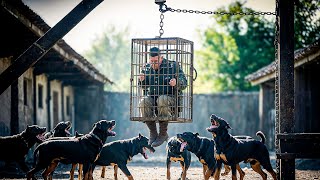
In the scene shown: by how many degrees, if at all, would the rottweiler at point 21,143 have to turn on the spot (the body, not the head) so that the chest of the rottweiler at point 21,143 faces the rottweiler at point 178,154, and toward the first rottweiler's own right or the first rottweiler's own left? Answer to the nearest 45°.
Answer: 0° — it already faces it

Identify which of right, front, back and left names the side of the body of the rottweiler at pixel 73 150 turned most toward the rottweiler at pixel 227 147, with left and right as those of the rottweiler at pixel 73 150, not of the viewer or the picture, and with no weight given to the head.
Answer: front

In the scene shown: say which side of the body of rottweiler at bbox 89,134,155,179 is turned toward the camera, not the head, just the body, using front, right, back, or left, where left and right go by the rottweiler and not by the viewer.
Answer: right

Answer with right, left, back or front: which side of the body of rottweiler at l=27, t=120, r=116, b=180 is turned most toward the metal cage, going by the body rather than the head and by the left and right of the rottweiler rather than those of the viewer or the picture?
front

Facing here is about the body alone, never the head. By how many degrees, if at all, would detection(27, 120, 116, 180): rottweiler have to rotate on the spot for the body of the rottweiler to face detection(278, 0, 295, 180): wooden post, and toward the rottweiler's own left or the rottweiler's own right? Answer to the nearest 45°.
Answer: approximately 45° to the rottweiler's own right

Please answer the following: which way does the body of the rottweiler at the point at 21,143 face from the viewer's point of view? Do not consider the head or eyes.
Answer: to the viewer's right

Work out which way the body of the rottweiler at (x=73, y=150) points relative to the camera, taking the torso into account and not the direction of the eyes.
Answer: to the viewer's right

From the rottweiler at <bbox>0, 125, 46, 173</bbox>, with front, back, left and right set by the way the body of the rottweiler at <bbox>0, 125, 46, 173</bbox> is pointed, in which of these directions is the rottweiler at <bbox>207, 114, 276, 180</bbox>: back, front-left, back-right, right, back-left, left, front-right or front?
front-right

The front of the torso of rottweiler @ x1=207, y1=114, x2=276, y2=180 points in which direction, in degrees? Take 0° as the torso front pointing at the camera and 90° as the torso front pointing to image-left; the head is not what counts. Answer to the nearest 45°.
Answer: approximately 90°

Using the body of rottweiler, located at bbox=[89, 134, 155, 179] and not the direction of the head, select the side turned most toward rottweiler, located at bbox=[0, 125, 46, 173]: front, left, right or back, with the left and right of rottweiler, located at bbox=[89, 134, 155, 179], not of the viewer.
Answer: back

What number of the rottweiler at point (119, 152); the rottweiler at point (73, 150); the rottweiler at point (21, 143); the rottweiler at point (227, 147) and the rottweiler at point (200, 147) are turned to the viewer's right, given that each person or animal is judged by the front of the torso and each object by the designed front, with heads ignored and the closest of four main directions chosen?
3
